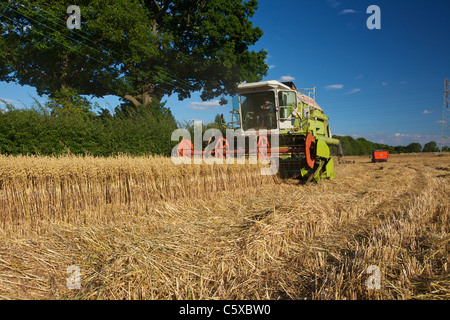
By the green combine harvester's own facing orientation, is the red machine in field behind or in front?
behind

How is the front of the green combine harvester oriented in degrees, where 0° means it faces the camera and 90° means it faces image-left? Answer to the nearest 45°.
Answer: approximately 45°

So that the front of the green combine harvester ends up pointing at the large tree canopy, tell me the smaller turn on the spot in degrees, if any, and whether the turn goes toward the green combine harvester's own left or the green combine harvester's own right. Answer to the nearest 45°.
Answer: approximately 90° to the green combine harvester's own right
